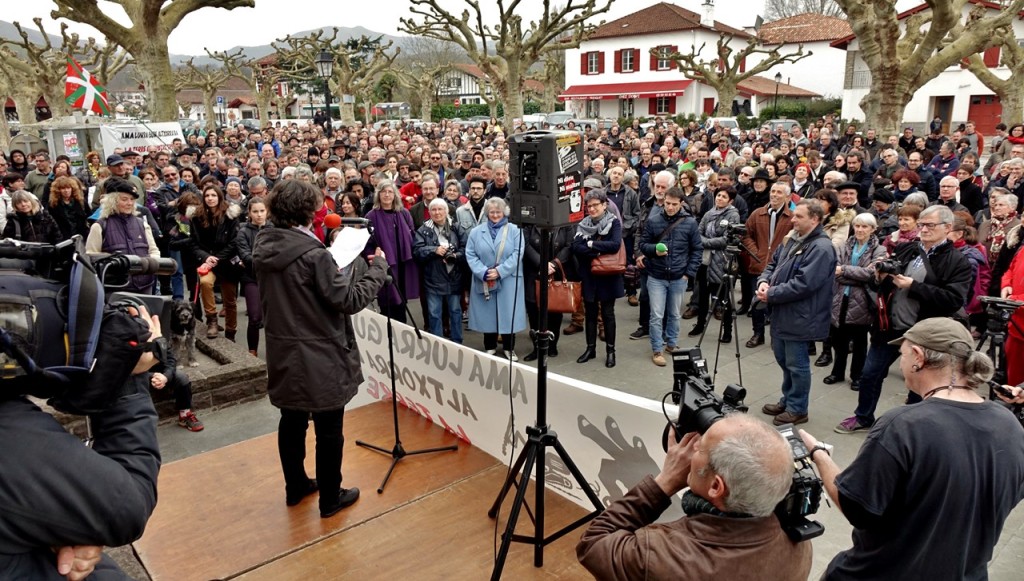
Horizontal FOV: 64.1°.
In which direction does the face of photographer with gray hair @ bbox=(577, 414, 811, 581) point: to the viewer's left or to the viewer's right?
to the viewer's left

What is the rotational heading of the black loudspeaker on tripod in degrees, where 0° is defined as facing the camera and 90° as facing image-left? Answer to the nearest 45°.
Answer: approximately 225°

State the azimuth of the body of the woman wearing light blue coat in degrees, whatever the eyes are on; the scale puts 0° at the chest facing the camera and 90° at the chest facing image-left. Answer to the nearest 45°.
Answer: approximately 0°

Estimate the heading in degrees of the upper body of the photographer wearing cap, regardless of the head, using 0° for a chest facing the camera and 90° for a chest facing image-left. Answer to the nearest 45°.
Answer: approximately 135°

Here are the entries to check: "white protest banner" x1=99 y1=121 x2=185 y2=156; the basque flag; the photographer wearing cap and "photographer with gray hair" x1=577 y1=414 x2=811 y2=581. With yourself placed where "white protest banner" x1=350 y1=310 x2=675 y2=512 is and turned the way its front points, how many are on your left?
2

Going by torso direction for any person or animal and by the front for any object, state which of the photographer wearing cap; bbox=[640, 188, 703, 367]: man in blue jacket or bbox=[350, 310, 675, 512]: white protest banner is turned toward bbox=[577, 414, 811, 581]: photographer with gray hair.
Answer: the man in blue jacket

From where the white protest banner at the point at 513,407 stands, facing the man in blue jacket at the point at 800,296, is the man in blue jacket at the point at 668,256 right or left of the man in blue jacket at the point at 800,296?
left

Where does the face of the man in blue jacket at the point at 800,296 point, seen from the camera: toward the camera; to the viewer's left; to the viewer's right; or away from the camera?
to the viewer's left

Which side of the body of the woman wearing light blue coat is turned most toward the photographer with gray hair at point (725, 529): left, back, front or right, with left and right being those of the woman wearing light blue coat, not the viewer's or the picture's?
front

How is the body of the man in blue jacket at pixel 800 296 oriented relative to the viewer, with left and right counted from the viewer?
facing to the left of the viewer

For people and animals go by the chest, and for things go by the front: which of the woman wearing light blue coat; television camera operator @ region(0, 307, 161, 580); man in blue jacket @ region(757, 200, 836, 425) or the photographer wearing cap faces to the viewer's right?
the television camera operator

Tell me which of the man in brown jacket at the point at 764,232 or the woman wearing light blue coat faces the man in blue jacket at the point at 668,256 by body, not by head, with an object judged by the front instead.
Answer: the man in brown jacket

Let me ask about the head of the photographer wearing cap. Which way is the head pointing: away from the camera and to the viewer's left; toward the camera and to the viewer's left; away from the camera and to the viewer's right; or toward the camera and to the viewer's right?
away from the camera and to the viewer's left
